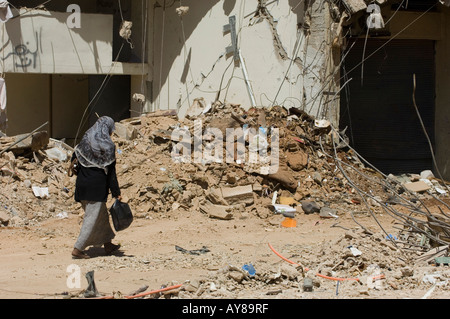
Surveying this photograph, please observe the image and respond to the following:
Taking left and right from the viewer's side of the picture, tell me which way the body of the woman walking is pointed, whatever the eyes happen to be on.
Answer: facing away from the viewer and to the right of the viewer

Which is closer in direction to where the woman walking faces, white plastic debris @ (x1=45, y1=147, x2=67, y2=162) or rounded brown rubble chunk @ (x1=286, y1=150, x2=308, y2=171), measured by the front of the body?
the rounded brown rubble chunk

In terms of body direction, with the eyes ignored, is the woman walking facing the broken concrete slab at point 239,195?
yes

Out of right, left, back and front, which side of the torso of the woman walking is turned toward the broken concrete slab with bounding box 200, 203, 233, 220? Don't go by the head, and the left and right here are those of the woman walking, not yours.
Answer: front

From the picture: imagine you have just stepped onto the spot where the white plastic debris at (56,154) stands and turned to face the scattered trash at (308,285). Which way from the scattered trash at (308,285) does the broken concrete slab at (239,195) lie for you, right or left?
left

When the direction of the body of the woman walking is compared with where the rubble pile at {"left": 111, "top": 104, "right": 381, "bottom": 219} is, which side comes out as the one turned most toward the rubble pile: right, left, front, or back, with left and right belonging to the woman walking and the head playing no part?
front

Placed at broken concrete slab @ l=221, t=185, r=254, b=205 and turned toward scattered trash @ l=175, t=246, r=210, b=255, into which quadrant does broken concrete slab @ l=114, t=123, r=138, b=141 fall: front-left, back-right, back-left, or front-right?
back-right

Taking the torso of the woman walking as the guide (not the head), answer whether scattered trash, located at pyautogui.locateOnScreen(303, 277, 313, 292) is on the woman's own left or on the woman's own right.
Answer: on the woman's own right
